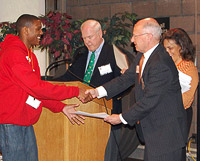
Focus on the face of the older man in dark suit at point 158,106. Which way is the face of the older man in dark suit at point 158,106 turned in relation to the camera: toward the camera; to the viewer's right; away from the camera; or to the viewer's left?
to the viewer's left

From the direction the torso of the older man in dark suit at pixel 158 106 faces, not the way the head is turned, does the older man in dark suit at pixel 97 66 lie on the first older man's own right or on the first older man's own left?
on the first older man's own right

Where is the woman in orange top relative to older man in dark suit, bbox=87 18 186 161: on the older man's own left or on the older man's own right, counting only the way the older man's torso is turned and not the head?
on the older man's own right

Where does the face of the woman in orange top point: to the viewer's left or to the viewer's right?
to the viewer's left

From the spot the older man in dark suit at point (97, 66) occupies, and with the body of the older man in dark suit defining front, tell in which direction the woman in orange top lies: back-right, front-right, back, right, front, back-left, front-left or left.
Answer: back-left

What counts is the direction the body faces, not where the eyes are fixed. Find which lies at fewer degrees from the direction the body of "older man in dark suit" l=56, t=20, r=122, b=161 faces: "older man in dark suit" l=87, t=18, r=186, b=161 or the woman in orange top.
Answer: the older man in dark suit

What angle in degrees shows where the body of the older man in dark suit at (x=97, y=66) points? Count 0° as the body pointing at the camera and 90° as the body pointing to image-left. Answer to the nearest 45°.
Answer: approximately 45°

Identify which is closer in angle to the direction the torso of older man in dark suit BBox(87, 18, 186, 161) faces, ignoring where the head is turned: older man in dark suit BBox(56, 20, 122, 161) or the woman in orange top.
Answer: the older man in dark suit

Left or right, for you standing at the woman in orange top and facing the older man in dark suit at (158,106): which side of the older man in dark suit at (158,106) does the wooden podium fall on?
right

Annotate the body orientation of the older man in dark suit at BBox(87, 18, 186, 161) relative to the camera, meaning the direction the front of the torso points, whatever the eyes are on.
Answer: to the viewer's left
